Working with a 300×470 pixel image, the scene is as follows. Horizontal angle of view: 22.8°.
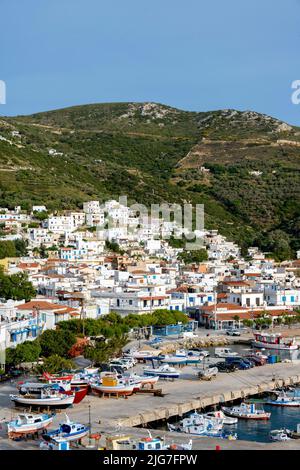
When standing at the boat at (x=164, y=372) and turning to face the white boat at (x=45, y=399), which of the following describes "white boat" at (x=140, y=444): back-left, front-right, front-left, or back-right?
front-left

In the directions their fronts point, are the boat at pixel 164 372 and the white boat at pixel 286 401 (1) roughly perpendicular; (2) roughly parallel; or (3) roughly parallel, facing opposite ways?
roughly parallel

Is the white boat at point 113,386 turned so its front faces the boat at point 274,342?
no

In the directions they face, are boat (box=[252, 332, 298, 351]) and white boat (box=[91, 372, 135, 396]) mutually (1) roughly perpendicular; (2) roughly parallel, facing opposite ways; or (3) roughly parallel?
roughly parallel
